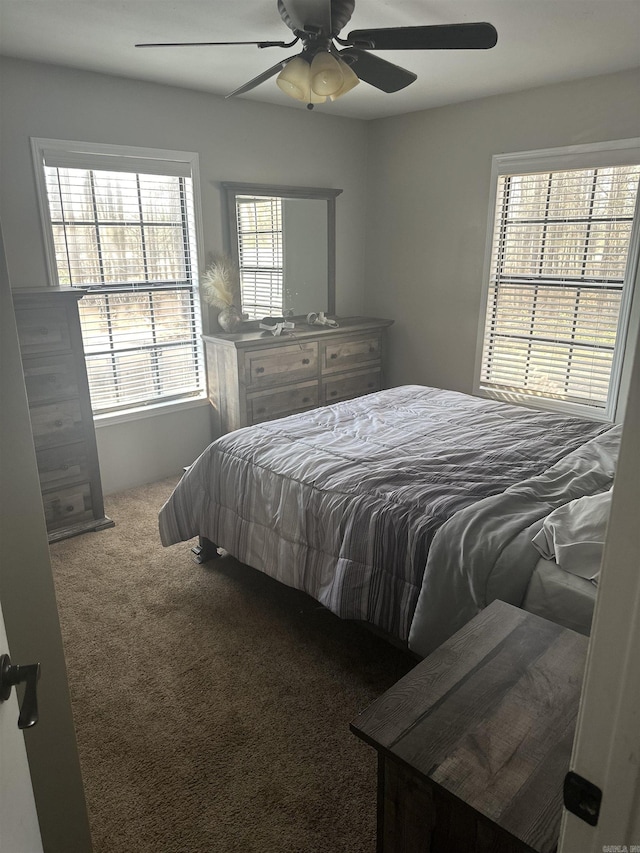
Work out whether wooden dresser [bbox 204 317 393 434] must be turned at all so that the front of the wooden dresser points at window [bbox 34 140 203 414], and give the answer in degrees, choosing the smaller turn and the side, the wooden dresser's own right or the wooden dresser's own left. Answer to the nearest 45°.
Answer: approximately 135° to the wooden dresser's own right

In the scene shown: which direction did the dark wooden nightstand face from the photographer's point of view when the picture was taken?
facing away from the viewer and to the left of the viewer

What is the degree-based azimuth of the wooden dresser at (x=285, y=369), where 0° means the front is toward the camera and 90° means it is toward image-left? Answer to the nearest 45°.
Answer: approximately 315°

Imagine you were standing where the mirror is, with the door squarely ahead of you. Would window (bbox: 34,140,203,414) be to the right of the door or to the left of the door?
right

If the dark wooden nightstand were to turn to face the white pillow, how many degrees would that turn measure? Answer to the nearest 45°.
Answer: approximately 45° to its right

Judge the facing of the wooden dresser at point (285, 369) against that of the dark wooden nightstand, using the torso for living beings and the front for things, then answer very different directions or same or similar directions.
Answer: very different directions

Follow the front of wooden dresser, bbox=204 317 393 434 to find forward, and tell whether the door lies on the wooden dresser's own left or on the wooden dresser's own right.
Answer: on the wooden dresser's own right

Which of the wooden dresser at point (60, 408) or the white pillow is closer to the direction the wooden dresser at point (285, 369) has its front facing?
the white pillow
